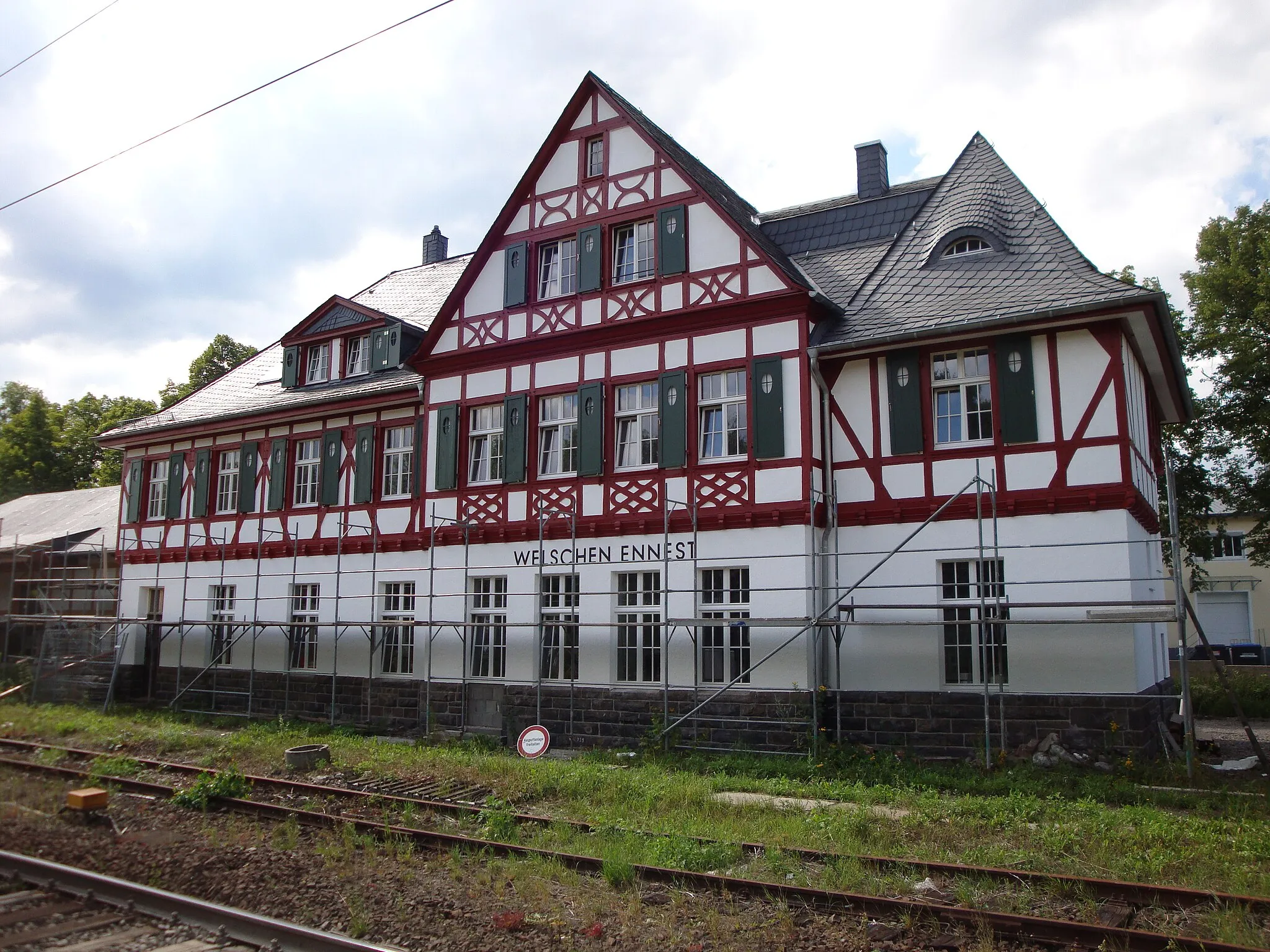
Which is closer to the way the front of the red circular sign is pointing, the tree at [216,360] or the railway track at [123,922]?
the railway track

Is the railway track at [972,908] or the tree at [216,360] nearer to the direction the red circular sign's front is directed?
the railway track

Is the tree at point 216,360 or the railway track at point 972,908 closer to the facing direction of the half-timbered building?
the railway track

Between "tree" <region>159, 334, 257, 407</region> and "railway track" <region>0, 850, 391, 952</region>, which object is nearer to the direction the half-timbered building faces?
the railway track

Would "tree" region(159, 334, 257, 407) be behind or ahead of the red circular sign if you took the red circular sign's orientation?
behind

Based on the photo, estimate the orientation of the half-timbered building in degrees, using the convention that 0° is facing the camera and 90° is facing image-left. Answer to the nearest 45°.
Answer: approximately 45°

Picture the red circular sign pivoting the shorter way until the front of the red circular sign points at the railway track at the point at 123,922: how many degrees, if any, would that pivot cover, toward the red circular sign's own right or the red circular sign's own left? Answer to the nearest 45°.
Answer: approximately 45° to the red circular sign's own right

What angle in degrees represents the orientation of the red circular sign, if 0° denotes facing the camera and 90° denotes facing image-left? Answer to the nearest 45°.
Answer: approximately 0°

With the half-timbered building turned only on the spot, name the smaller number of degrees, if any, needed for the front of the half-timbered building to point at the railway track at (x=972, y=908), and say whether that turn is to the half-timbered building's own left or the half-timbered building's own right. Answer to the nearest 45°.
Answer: approximately 45° to the half-timbered building's own left

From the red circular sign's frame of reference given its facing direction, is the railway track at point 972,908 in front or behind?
in front
